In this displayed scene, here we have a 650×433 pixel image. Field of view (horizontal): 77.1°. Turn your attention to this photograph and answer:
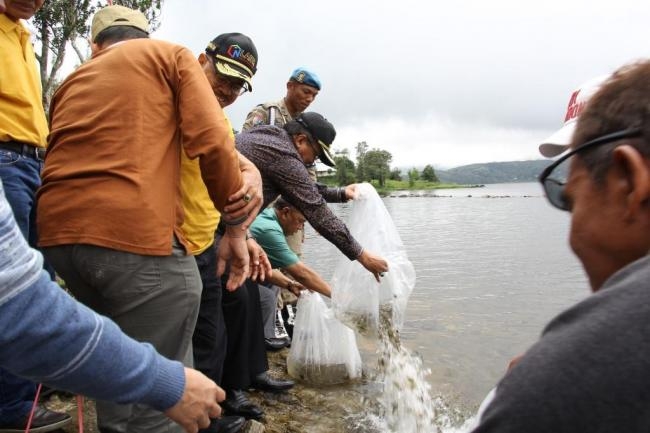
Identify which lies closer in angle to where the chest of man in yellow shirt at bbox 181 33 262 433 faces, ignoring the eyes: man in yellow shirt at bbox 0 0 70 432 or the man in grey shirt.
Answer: the man in grey shirt

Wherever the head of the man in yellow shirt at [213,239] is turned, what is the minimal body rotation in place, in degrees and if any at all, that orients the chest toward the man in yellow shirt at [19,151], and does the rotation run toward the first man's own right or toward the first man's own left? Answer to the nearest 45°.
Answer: approximately 135° to the first man's own right

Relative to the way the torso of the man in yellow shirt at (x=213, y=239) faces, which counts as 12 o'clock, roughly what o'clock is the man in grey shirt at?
The man in grey shirt is roughly at 1 o'clock from the man in yellow shirt.

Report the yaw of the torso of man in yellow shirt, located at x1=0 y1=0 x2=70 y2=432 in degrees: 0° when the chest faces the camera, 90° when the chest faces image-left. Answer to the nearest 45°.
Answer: approximately 315°

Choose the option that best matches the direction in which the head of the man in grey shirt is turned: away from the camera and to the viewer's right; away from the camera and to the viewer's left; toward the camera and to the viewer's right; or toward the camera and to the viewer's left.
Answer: away from the camera and to the viewer's left

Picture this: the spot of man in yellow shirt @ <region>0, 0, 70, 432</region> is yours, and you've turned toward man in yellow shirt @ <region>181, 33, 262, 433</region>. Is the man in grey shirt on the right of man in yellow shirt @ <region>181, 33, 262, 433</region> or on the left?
right

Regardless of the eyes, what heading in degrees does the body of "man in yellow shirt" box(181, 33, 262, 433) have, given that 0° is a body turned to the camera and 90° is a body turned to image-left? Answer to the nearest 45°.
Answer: approximately 315°
